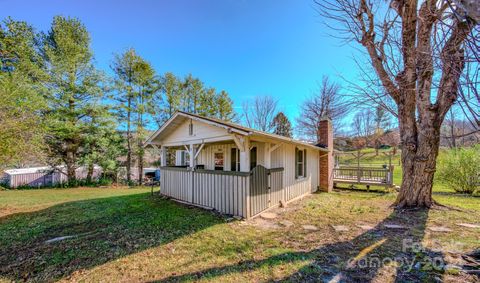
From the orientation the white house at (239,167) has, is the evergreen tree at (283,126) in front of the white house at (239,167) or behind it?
behind

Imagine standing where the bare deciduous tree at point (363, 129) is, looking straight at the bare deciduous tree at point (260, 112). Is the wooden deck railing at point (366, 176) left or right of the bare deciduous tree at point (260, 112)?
left

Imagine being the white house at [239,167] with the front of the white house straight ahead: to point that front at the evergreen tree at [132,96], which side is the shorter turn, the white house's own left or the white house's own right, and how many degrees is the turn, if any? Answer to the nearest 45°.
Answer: approximately 90° to the white house's own right

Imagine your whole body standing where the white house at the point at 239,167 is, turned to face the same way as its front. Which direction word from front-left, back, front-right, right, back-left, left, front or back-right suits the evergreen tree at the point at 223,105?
back-right

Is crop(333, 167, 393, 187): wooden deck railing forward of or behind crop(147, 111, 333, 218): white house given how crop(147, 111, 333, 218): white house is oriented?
behind

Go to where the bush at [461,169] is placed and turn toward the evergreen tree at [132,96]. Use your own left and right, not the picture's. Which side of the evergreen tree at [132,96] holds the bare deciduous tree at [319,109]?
right

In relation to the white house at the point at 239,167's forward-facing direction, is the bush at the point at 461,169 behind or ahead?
behind

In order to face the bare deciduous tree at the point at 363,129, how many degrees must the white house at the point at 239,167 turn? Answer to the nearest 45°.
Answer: approximately 180°

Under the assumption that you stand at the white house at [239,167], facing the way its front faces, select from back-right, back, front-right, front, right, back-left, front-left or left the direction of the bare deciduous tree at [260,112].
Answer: back-right

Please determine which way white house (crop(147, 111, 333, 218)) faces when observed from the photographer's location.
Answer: facing the viewer and to the left of the viewer

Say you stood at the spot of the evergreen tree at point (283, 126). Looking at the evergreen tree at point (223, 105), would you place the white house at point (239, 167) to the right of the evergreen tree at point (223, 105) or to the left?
left

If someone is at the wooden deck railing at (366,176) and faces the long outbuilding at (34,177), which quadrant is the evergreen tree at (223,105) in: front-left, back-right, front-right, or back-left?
front-right

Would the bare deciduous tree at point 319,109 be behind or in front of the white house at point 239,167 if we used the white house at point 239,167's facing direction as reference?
behind

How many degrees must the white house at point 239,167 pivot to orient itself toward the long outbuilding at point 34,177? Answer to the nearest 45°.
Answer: approximately 90° to its right
